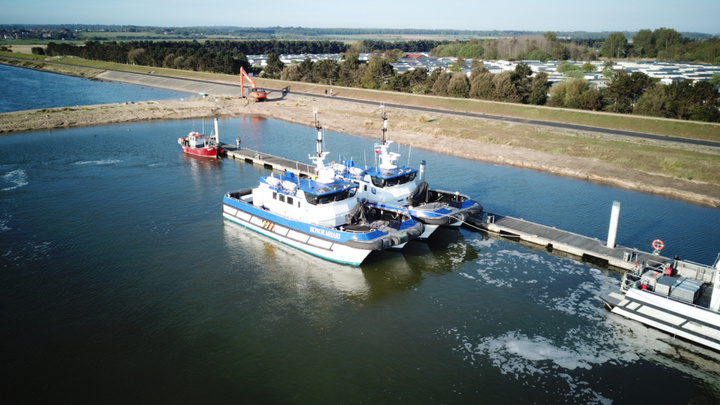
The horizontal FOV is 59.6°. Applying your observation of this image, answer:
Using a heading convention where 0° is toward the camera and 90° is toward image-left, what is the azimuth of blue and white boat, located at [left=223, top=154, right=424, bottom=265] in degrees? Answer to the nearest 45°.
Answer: approximately 315°

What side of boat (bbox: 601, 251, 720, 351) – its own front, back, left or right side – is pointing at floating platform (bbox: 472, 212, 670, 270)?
back

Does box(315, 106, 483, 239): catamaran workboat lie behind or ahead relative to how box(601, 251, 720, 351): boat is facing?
behind

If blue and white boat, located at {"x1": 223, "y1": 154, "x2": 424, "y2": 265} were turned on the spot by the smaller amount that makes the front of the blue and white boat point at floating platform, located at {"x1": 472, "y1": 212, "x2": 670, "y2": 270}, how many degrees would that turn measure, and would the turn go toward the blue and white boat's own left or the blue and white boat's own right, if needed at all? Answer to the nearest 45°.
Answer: approximately 45° to the blue and white boat's own left

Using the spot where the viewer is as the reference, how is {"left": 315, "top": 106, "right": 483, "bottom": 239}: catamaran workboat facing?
facing the viewer and to the right of the viewer

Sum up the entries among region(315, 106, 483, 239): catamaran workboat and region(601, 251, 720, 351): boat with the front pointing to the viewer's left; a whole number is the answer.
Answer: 0

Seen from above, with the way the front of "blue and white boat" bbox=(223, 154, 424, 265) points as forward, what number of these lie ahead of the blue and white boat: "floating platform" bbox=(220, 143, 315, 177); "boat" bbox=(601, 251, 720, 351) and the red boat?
1

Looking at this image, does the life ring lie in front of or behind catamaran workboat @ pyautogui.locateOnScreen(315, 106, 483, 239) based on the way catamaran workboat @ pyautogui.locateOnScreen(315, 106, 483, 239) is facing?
in front

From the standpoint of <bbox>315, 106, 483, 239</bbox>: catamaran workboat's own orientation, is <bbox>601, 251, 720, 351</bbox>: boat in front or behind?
in front
